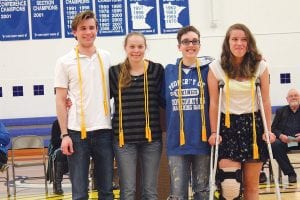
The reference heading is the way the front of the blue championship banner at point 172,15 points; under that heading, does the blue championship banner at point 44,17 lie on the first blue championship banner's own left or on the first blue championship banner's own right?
on the first blue championship banner's own right

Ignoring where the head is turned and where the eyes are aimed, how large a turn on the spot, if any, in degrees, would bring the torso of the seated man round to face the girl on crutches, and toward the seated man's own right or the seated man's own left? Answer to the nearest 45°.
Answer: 0° — they already face them

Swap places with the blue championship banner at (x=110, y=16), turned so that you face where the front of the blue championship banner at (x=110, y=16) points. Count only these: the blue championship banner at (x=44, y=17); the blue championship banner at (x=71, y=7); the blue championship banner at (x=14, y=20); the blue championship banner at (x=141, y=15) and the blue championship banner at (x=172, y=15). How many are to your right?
3

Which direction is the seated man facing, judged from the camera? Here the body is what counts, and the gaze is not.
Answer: toward the camera

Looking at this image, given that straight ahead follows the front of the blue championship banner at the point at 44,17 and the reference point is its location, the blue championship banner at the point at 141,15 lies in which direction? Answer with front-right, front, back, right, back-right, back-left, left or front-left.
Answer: left

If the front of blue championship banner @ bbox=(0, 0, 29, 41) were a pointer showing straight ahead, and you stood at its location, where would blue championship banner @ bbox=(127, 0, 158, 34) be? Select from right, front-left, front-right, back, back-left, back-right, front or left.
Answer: left

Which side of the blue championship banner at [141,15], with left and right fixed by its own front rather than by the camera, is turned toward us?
front

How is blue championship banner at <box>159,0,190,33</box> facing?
toward the camera

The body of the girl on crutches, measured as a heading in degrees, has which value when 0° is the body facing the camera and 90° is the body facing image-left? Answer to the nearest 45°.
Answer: approximately 0°

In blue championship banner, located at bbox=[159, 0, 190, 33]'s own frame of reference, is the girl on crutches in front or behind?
in front

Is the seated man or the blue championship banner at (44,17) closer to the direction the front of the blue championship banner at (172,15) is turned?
the seated man

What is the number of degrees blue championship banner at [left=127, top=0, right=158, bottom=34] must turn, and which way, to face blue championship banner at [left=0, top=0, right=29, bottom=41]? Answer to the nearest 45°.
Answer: approximately 90° to its right

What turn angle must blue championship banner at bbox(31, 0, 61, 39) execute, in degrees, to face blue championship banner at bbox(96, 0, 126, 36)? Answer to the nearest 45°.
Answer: approximately 90° to its left

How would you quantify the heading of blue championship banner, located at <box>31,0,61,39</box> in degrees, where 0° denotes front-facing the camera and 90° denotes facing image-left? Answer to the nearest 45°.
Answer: approximately 0°

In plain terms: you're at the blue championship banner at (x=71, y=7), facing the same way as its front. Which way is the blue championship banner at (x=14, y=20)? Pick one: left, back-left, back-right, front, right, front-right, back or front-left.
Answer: right
